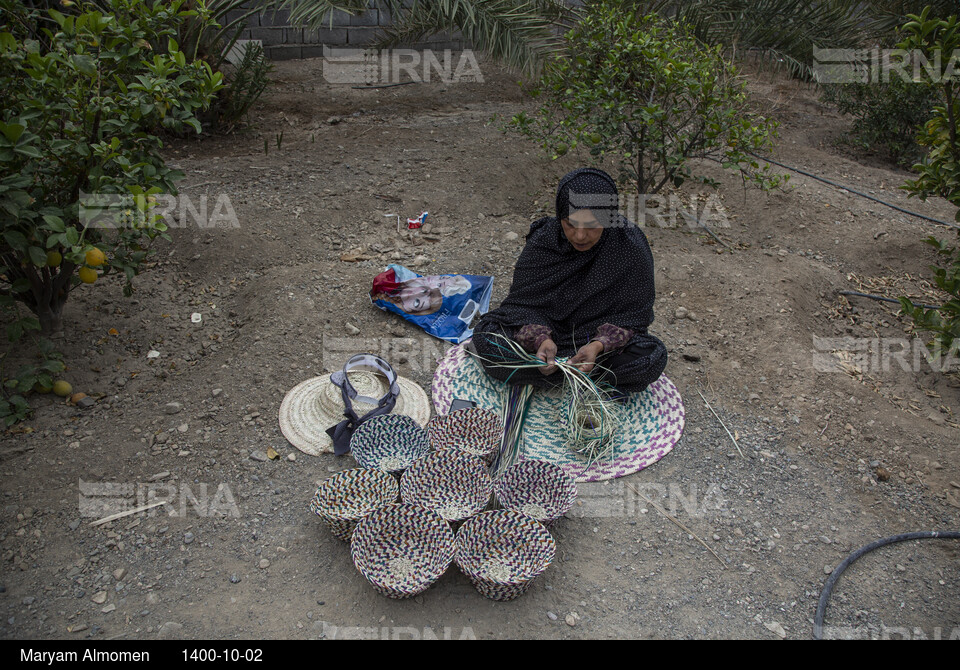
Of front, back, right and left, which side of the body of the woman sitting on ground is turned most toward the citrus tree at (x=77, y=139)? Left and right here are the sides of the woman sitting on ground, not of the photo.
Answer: right

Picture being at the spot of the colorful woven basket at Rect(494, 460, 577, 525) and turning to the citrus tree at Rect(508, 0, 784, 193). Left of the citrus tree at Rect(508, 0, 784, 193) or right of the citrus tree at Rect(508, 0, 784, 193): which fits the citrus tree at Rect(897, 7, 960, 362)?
right

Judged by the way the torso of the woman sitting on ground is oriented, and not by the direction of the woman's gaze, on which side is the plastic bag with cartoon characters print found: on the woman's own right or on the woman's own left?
on the woman's own right

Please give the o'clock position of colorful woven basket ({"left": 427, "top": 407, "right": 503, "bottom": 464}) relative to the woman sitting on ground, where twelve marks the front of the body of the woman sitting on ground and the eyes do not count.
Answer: The colorful woven basket is roughly at 1 o'clock from the woman sitting on ground.

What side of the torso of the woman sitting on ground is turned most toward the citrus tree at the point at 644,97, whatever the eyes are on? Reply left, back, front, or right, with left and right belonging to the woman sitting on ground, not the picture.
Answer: back

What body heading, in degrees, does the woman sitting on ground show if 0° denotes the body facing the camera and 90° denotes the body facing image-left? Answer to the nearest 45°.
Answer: approximately 0°

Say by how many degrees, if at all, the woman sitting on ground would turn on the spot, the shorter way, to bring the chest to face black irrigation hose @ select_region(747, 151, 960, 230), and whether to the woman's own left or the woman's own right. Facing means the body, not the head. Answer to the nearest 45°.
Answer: approximately 135° to the woman's own left

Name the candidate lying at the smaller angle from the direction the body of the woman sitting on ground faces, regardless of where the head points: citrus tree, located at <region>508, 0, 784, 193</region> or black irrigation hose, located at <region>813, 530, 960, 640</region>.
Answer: the black irrigation hose

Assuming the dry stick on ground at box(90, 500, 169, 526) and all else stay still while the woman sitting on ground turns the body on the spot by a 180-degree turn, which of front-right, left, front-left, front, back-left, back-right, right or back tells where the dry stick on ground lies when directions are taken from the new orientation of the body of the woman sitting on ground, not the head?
back-left
